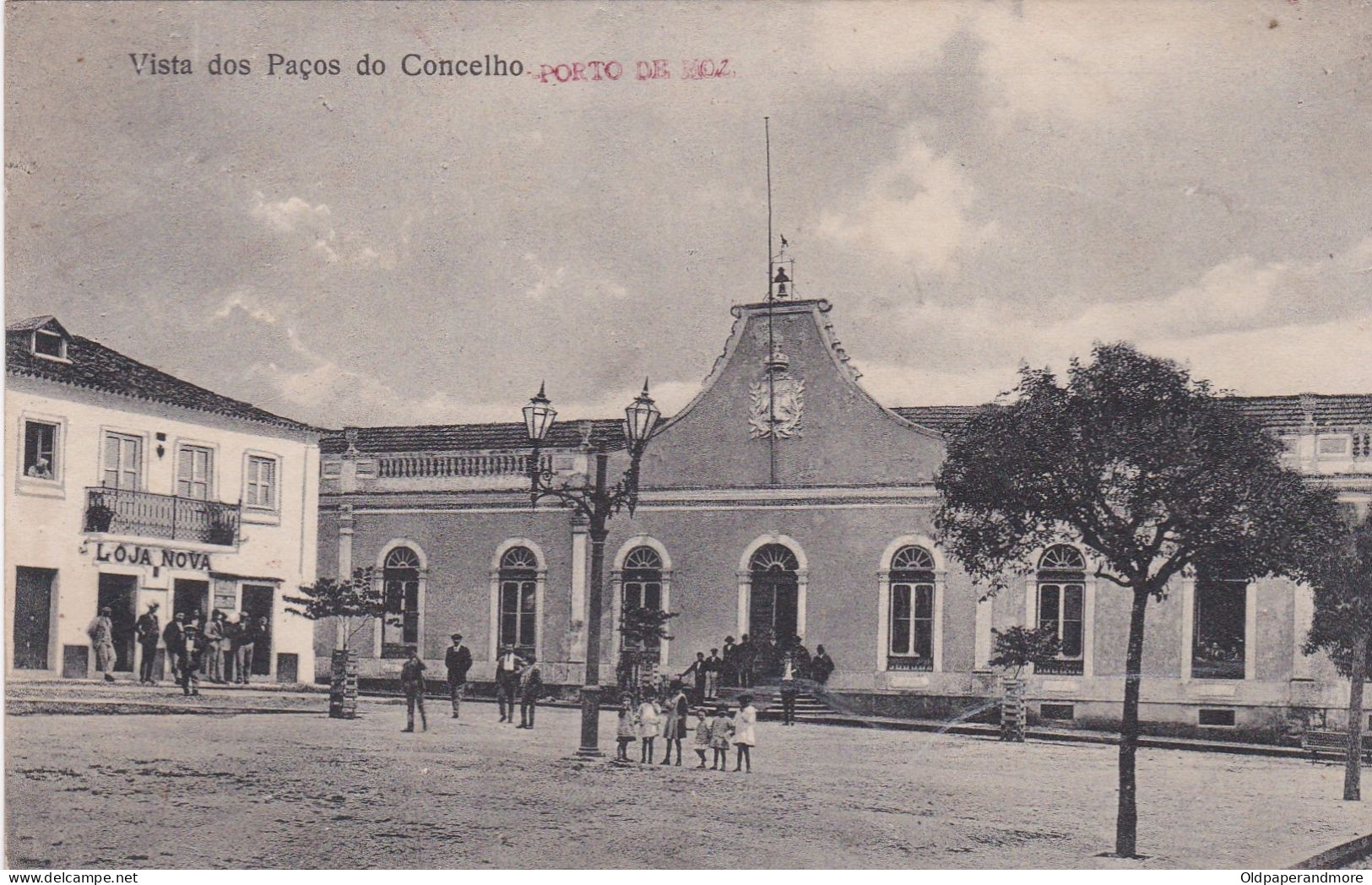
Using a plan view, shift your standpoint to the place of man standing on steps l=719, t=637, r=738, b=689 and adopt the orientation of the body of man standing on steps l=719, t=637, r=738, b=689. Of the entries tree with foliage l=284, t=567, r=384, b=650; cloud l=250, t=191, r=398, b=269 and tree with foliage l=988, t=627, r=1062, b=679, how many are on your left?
1

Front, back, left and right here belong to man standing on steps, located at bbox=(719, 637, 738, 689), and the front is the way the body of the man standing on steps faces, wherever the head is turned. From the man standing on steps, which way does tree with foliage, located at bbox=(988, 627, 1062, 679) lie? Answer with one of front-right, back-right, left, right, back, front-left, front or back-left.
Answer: left

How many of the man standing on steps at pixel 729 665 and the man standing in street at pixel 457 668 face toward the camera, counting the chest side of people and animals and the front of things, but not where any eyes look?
2

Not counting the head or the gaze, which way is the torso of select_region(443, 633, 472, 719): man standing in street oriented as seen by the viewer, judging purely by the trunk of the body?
toward the camera

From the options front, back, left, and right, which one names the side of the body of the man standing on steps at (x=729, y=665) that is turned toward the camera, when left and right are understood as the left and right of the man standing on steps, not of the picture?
front

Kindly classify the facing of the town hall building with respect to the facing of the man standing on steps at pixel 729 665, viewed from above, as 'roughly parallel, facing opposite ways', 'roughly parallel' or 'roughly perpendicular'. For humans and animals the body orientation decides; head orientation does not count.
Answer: roughly parallel

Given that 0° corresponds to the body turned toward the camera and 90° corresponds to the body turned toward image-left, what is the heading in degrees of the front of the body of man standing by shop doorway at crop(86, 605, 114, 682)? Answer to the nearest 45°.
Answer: approximately 315°

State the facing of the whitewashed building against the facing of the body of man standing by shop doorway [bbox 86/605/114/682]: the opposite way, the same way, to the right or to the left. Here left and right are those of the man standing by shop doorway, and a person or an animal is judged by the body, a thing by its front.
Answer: the same way

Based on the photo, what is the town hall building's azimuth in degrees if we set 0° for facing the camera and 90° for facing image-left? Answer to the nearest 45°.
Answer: approximately 0°

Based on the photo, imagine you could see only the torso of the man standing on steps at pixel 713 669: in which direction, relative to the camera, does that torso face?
toward the camera
